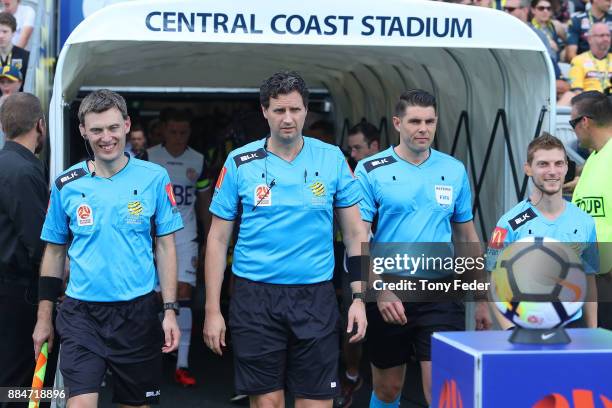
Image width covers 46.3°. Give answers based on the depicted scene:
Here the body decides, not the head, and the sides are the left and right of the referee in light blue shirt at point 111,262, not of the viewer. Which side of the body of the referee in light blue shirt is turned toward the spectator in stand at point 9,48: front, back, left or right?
back

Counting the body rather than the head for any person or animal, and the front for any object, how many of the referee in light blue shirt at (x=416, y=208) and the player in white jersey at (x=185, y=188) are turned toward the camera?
2

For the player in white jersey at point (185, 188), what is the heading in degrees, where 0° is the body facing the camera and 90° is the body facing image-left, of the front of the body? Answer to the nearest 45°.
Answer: approximately 0°

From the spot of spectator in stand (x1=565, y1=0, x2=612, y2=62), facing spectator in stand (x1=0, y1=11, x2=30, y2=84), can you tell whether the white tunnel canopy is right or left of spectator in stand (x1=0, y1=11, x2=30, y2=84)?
left

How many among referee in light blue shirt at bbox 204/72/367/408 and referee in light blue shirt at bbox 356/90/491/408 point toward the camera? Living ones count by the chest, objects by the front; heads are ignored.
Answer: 2

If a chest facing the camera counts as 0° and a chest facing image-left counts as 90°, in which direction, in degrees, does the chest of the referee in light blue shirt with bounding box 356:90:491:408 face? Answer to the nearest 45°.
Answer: approximately 0°

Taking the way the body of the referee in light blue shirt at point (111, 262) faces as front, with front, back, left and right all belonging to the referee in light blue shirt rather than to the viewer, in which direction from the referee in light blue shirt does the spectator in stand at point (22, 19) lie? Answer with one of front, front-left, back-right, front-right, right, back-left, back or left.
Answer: back

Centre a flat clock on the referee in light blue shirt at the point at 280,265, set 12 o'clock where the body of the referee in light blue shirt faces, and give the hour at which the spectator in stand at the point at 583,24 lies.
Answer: The spectator in stand is roughly at 7 o'clock from the referee in light blue shirt.

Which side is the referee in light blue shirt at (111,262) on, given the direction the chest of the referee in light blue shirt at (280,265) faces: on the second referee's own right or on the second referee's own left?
on the second referee's own right

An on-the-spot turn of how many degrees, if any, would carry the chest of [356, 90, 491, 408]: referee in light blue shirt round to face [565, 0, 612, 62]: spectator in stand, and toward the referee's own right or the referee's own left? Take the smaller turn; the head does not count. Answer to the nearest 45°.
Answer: approximately 180°
